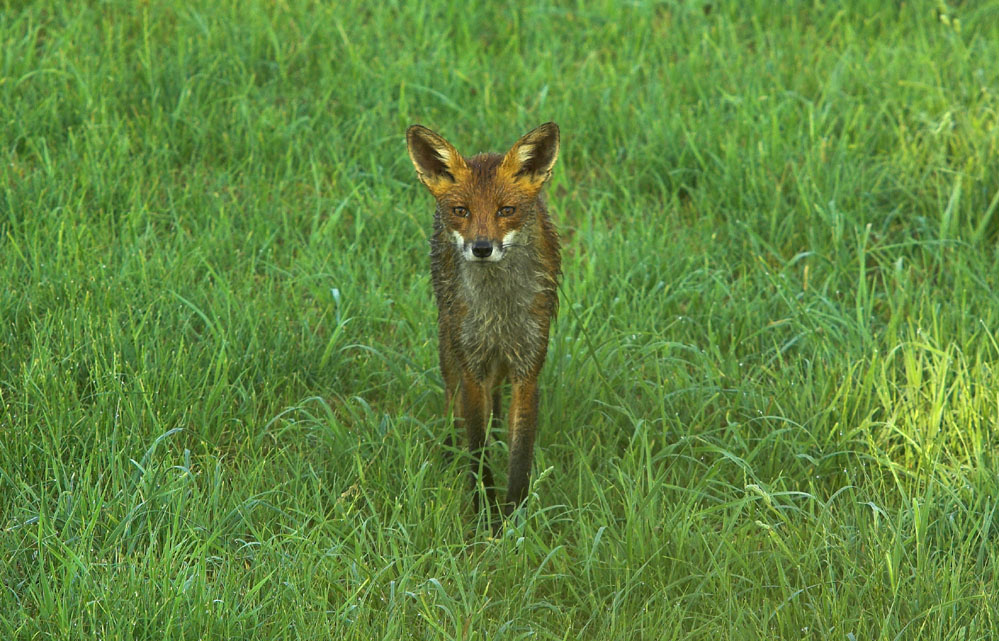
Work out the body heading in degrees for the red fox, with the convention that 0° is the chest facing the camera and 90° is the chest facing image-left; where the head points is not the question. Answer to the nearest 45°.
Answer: approximately 0°
